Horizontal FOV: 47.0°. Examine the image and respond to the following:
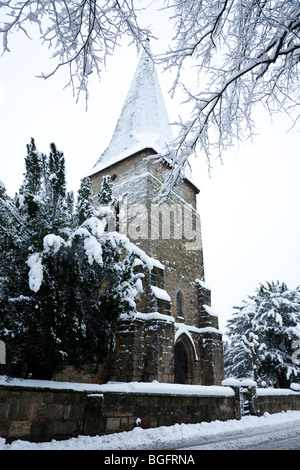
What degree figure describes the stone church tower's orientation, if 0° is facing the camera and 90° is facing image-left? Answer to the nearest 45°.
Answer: approximately 315°

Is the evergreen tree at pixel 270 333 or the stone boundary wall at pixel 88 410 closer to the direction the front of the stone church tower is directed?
the stone boundary wall

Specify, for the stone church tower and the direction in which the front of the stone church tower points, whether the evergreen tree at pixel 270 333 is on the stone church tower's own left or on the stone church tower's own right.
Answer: on the stone church tower's own left

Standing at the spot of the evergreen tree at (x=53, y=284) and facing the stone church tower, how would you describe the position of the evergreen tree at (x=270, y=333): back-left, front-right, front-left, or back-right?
front-right

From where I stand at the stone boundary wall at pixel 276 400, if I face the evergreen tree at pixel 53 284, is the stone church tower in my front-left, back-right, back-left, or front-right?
front-right

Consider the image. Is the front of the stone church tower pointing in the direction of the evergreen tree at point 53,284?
no
